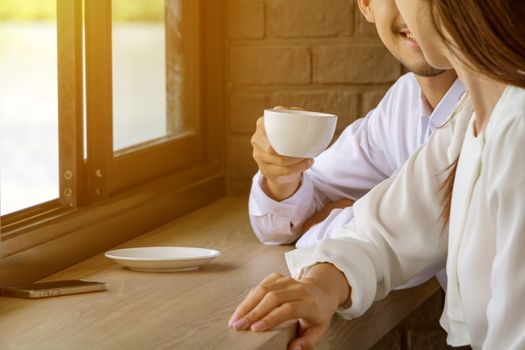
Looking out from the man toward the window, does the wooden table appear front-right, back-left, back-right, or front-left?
front-left

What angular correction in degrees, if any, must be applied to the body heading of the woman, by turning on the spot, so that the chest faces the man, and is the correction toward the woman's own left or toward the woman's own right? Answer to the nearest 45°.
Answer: approximately 135° to the woman's own right

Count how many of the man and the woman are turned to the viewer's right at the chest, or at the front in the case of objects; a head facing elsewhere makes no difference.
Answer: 0

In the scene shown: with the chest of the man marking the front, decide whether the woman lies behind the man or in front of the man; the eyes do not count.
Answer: in front

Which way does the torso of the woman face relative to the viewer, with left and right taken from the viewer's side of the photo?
facing the viewer and to the left of the viewer

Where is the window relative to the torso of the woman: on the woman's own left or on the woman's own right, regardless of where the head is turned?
on the woman's own right
